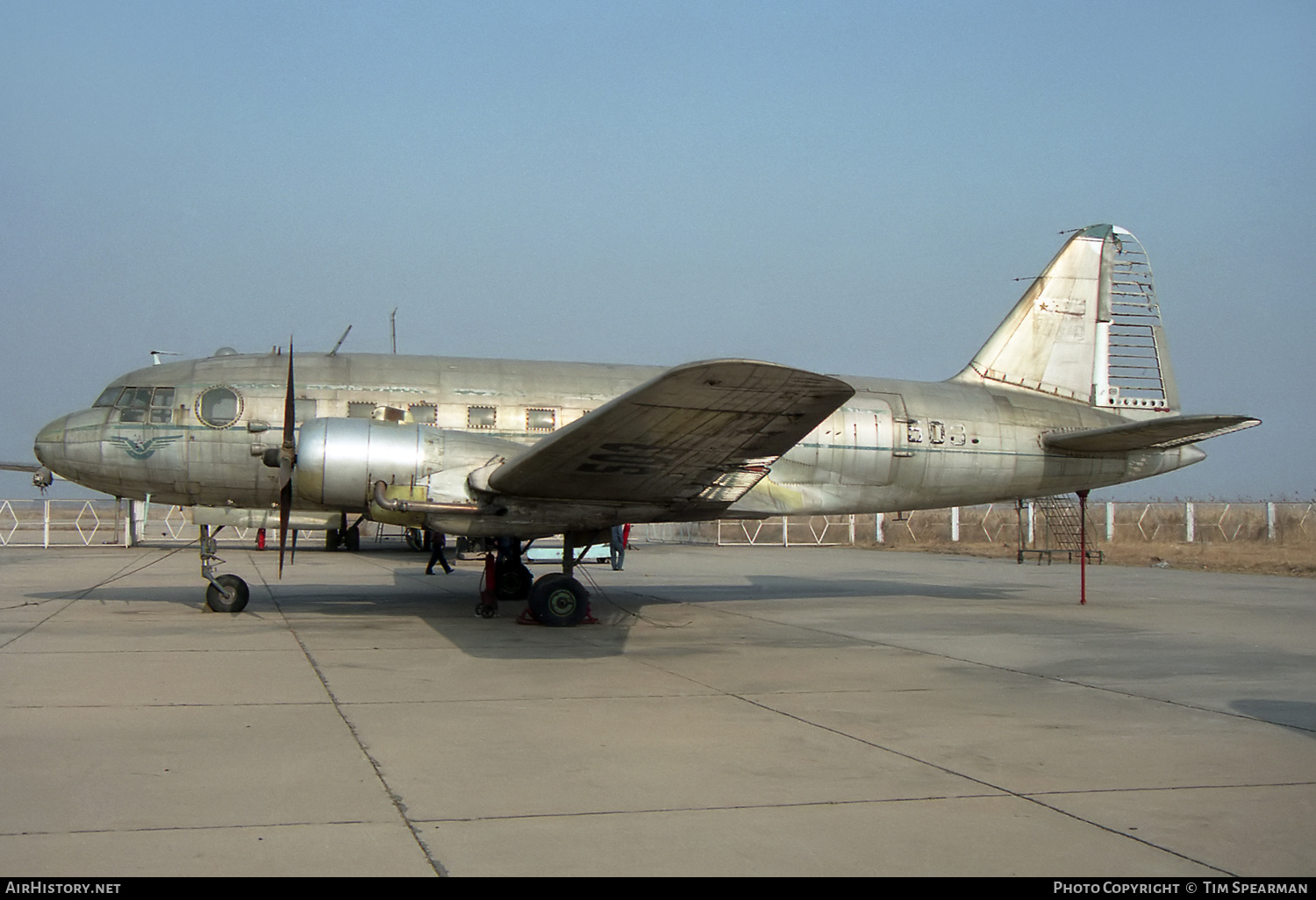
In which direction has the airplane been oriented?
to the viewer's left

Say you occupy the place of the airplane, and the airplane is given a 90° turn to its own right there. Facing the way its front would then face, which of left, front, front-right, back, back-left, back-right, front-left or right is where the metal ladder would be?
front-right
